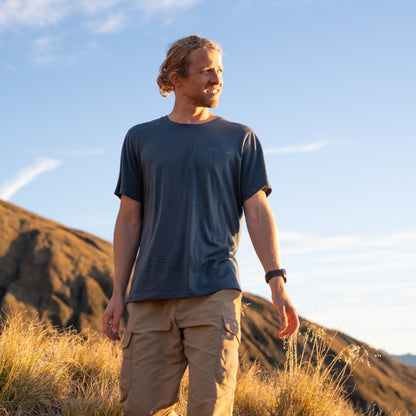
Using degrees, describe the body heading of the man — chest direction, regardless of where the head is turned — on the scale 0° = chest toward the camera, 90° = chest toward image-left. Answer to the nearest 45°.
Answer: approximately 0°
